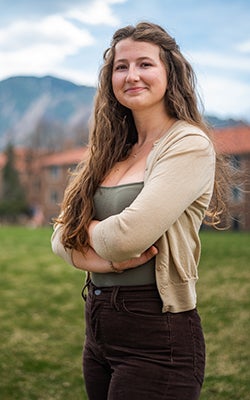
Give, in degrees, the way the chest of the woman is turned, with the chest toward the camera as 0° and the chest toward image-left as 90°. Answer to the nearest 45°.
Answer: approximately 45°

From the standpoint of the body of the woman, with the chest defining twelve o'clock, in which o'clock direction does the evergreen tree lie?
The evergreen tree is roughly at 4 o'clock from the woman.
